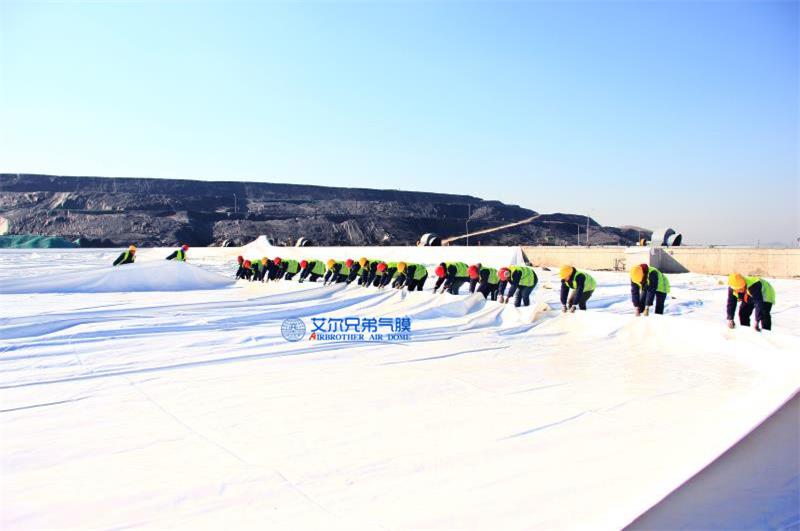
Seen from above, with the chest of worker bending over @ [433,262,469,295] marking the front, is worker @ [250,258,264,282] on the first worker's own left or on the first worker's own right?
on the first worker's own right

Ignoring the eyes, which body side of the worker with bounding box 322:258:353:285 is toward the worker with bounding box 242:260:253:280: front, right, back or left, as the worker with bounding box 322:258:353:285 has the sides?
right

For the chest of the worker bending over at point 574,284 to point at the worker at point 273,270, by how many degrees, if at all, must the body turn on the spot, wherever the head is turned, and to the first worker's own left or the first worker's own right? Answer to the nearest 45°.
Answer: approximately 90° to the first worker's own right

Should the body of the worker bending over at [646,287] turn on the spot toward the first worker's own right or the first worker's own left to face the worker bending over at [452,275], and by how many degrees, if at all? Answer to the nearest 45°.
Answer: approximately 90° to the first worker's own right

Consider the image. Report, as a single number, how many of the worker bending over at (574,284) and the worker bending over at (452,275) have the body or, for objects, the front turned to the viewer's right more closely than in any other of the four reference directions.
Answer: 0

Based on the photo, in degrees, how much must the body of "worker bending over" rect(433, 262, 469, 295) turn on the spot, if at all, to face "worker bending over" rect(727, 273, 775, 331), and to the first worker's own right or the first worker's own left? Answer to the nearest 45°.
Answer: approximately 90° to the first worker's own left

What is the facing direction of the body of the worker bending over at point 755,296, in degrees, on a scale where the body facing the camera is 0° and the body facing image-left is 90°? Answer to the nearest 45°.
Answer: approximately 45°

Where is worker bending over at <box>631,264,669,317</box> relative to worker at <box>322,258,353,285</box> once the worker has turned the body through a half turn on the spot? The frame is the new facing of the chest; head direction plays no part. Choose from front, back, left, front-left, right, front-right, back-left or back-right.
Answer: right

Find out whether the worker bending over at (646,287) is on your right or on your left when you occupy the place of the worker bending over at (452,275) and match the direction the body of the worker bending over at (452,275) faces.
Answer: on your left

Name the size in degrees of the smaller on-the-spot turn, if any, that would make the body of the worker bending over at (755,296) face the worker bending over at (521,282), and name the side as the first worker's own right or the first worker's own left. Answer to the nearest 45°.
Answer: approximately 90° to the first worker's own right

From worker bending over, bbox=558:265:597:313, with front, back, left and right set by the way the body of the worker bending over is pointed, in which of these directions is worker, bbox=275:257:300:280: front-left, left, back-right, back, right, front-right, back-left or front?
right

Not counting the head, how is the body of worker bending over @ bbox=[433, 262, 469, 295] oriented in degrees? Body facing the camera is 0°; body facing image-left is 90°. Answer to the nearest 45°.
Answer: approximately 45°
